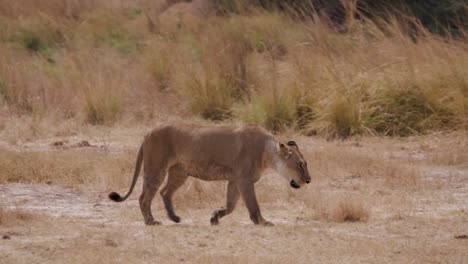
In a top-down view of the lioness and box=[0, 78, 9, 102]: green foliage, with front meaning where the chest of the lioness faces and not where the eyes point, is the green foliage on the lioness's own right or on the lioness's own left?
on the lioness's own left

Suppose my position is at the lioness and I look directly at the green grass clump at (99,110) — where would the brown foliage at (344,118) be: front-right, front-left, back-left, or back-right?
front-right

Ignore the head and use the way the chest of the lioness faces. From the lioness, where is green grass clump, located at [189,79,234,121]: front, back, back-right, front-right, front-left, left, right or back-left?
left

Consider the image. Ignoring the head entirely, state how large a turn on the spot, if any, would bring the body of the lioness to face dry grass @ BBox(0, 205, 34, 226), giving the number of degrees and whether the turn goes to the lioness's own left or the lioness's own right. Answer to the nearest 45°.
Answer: approximately 180°

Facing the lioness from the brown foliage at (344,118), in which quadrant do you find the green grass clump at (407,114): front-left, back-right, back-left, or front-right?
back-left

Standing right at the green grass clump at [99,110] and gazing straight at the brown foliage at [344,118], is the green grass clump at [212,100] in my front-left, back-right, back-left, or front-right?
front-left

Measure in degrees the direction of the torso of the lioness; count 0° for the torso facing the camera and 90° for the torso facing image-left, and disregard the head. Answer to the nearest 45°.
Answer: approximately 270°

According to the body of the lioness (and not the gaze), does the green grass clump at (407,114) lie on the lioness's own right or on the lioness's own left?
on the lioness's own left

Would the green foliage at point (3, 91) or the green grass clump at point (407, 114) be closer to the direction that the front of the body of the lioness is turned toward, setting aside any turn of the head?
the green grass clump
